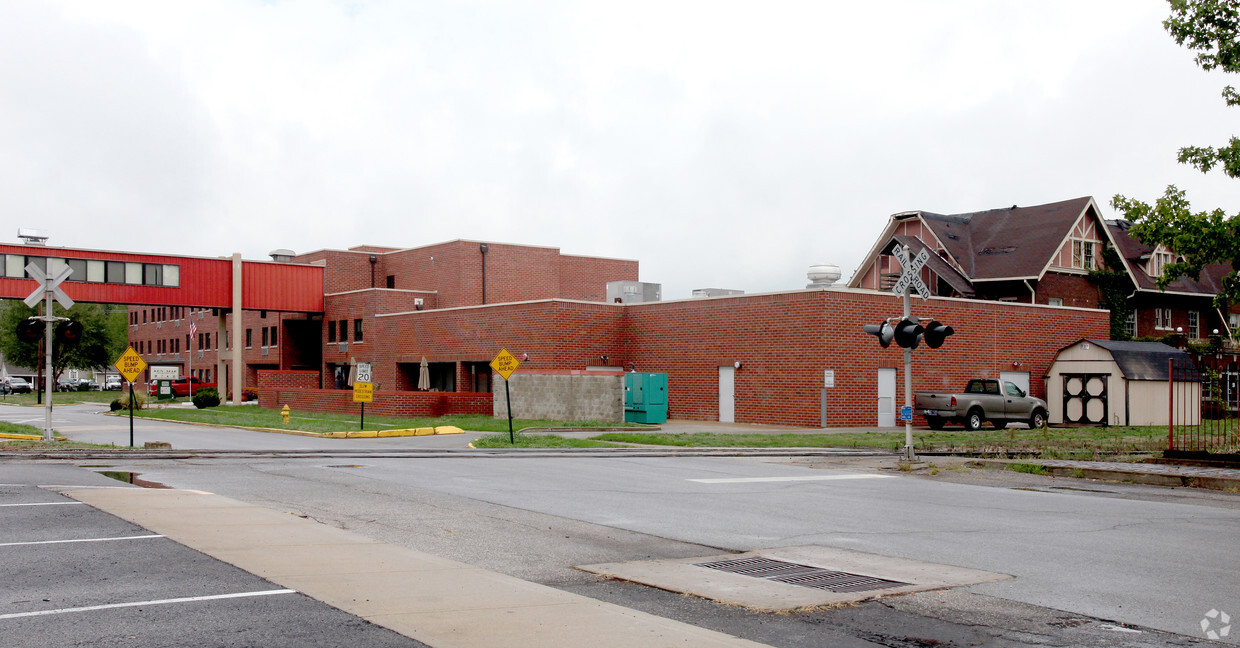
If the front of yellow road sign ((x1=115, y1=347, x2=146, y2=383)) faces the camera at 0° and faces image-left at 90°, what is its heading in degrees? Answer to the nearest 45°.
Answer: approximately 0°

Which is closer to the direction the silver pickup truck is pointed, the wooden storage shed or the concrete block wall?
the wooden storage shed

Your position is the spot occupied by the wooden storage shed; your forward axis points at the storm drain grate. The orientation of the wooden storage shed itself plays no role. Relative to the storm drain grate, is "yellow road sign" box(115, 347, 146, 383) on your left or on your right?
right

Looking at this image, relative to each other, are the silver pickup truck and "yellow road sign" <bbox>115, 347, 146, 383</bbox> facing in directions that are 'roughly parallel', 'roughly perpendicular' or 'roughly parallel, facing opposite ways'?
roughly perpendicular

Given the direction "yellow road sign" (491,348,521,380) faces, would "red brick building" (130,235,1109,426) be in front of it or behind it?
behind

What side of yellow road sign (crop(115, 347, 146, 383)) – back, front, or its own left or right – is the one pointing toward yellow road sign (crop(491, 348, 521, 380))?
left

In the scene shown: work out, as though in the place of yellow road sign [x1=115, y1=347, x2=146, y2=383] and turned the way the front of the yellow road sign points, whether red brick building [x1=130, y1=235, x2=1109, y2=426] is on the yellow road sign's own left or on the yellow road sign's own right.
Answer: on the yellow road sign's own left

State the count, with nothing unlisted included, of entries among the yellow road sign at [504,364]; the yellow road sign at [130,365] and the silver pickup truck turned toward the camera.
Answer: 2

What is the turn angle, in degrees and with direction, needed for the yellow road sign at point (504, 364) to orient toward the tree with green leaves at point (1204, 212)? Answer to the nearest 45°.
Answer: approximately 45° to its left

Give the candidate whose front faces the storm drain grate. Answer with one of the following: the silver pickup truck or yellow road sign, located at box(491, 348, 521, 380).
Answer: the yellow road sign

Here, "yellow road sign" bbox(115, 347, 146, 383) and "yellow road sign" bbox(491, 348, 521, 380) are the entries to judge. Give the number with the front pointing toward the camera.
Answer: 2
